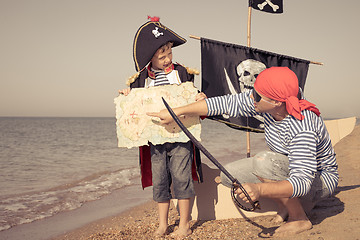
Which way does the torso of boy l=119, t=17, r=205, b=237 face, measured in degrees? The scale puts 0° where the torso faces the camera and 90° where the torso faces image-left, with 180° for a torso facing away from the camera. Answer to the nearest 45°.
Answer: approximately 0°

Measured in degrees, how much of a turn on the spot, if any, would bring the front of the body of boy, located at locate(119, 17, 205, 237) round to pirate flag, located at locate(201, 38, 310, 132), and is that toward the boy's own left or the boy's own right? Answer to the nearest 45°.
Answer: approximately 135° to the boy's own left

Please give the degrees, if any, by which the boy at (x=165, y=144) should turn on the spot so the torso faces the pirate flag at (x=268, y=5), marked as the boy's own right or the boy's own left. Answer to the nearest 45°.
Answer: approximately 135° to the boy's own left
